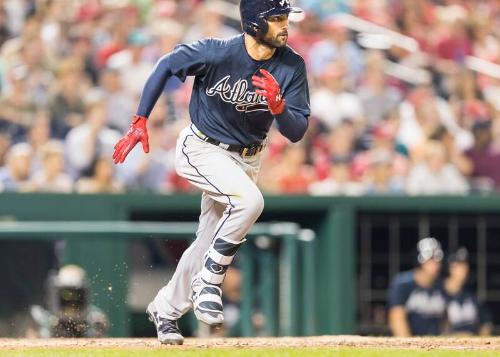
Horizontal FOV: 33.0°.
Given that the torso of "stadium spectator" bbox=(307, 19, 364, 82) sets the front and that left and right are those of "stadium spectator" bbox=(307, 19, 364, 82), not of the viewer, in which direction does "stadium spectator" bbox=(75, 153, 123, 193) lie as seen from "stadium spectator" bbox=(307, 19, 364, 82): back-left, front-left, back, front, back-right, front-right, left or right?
front-right

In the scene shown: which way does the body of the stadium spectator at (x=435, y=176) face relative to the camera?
toward the camera

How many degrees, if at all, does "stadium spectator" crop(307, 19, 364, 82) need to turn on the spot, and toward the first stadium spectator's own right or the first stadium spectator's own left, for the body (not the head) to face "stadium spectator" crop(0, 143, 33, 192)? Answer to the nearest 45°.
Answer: approximately 45° to the first stadium spectator's own right

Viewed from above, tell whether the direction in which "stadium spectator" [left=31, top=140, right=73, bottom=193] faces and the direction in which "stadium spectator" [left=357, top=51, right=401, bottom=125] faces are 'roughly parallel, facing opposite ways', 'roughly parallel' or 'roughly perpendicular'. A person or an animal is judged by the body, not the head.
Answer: roughly parallel

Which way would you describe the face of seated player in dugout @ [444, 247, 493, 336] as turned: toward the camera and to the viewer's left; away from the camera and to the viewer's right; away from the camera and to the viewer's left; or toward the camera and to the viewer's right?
toward the camera and to the viewer's left

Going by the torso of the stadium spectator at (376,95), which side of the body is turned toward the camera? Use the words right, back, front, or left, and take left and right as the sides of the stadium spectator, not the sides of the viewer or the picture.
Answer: front
